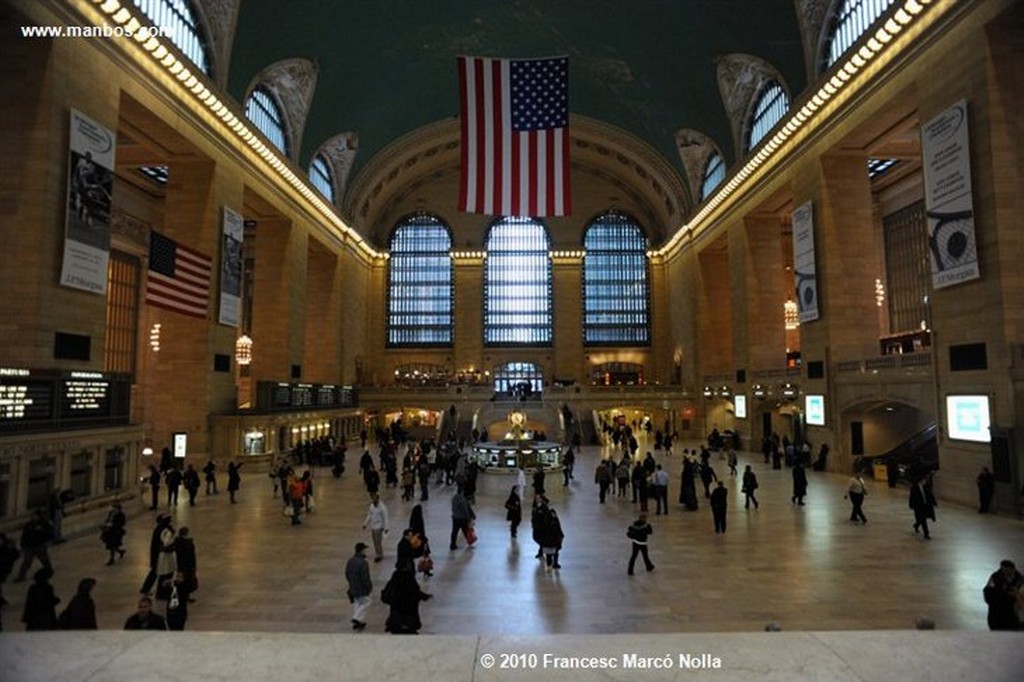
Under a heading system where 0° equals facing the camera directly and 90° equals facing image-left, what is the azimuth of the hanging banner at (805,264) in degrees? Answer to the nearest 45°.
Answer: approximately 45°

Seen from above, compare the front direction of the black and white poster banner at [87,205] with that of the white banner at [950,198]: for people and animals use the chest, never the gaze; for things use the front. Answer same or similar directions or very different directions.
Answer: very different directions

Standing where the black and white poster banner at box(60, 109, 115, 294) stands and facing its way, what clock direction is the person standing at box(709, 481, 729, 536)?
The person standing is roughly at 12 o'clock from the black and white poster banner.

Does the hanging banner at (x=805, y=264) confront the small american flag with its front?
yes

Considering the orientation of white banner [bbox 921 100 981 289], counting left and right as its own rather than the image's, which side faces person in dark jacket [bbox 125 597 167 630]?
front

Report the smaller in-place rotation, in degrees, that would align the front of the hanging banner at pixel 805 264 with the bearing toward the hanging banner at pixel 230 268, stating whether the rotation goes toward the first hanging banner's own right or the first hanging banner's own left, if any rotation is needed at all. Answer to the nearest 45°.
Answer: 0° — it already faces it

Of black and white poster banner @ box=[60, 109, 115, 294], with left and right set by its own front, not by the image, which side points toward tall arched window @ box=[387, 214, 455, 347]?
left

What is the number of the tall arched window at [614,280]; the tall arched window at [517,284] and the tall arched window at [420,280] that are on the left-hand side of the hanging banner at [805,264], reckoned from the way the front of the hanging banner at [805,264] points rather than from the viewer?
0

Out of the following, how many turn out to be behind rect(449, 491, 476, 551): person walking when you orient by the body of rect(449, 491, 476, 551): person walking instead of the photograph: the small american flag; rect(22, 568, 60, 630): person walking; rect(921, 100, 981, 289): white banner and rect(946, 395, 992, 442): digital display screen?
2
